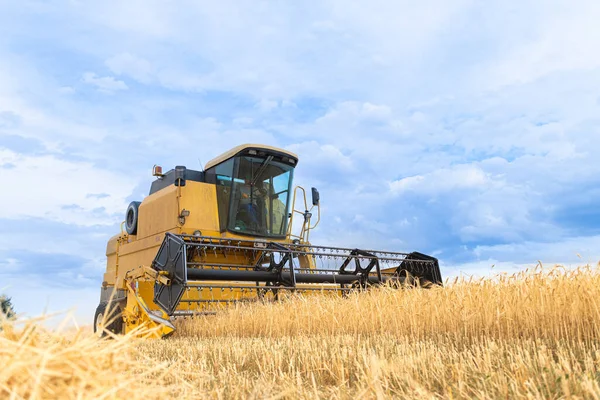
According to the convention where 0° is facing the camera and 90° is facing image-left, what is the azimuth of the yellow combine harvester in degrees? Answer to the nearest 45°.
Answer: approximately 315°
